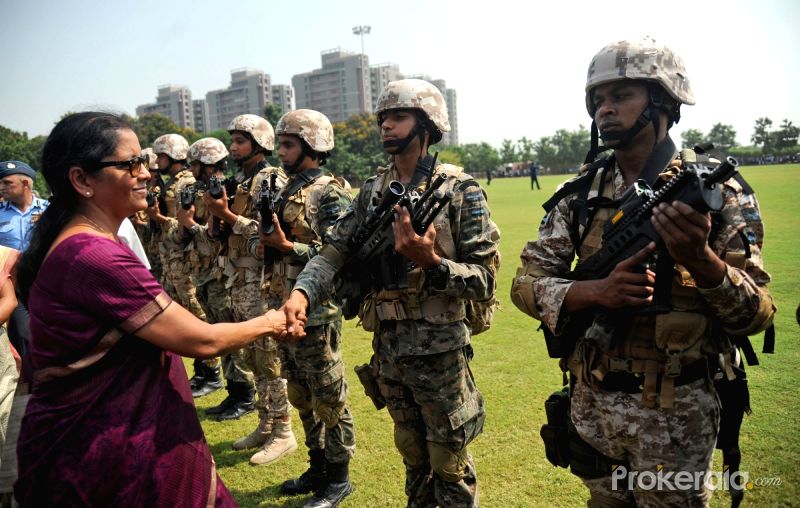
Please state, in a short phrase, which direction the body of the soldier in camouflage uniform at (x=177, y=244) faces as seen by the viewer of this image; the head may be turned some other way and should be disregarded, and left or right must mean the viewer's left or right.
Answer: facing to the left of the viewer

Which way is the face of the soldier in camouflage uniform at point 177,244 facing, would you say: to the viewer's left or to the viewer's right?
to the viewer's left

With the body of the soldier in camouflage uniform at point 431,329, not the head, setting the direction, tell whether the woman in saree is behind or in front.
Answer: in front

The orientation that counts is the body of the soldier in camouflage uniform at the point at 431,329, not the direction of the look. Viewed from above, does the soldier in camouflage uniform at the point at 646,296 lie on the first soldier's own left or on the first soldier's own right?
on the first soldier's own left

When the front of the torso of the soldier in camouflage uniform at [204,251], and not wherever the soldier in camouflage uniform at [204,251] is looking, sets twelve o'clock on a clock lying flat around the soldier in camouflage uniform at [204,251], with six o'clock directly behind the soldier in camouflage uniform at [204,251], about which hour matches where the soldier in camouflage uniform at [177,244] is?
the soldier in camouflage uniform at [177,244] is roughly at 4 o'clock from the soldier in camouflage uniform at [204,251].

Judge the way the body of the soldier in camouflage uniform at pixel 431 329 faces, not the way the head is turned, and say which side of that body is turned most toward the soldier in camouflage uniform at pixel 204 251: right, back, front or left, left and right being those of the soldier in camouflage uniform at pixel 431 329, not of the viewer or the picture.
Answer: right

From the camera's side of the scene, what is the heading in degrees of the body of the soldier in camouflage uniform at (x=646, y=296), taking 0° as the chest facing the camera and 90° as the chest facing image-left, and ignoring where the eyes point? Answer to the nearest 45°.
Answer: approximately 45°

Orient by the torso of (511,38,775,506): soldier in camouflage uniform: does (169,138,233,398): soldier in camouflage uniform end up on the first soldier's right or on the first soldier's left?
on the first soldier's right

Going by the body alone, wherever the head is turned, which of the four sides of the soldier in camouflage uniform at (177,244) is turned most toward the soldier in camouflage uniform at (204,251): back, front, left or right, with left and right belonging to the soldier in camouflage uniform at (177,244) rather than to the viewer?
left

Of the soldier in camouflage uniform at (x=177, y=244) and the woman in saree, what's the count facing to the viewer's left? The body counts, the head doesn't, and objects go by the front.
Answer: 1
